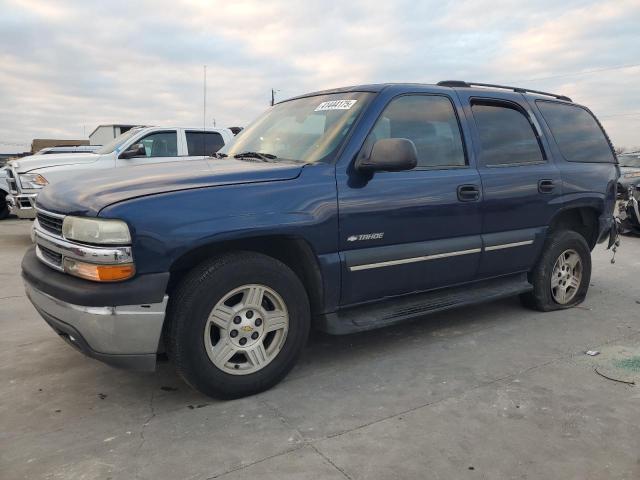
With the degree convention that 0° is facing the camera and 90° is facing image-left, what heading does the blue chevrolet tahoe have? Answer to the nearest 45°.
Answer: approximately 45°
